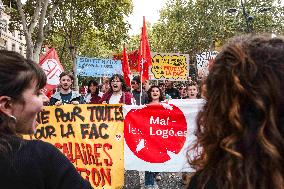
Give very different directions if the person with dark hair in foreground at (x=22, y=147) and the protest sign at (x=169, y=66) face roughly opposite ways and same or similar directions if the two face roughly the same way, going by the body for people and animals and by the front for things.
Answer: very different directions

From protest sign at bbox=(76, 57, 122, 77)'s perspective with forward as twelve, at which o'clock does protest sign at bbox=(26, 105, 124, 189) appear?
protest sign at bbox=(26, 105, 124, 189) is roughly at 12 o'clock from protest sign at bbox=(76, 57, 122, 77).

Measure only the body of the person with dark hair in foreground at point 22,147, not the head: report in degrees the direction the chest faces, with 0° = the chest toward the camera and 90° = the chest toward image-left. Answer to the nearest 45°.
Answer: approximately 225°

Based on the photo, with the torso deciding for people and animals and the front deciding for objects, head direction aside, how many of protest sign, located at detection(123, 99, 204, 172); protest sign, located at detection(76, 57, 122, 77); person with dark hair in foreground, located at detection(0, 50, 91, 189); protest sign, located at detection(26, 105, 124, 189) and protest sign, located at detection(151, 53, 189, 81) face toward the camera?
4

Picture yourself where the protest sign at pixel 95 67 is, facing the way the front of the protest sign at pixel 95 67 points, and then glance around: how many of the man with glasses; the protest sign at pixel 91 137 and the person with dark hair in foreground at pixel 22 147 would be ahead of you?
3

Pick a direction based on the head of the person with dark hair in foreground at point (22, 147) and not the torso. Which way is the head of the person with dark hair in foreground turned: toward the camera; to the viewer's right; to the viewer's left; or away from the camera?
to the viewer's right

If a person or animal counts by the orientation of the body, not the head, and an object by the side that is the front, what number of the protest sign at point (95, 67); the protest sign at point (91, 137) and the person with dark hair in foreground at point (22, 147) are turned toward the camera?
2

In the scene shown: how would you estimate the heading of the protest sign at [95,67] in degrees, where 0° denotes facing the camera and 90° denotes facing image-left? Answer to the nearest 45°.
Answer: approximately 0°

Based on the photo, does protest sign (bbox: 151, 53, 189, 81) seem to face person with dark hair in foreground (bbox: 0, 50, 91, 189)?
yes

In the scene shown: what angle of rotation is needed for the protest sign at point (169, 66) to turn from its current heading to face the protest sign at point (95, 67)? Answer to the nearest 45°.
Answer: approximately 90° to its right
